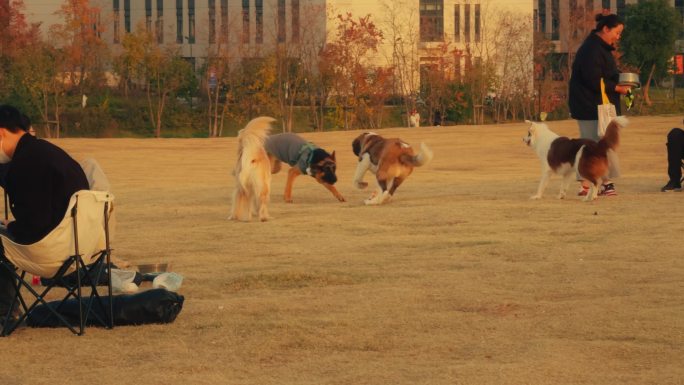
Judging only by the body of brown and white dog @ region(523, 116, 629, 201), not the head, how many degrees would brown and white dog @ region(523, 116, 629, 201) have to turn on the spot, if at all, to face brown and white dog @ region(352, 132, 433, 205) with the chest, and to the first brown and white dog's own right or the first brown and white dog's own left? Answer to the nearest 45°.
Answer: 0° — it already faces it

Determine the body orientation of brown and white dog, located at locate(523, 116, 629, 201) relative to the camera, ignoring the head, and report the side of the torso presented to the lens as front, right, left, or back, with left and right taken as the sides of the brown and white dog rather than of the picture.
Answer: left

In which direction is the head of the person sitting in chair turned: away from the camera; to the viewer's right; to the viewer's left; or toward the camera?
to the viewer's left

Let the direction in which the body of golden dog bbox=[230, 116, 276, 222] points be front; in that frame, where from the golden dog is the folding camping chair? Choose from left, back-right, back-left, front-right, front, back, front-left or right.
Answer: back

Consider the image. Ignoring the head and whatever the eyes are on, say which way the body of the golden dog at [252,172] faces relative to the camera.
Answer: away from the camera

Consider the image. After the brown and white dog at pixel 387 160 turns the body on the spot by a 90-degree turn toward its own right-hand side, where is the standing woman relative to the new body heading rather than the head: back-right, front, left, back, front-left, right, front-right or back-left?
front-right

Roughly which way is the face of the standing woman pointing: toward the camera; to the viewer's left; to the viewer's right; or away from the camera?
to the viewer's right

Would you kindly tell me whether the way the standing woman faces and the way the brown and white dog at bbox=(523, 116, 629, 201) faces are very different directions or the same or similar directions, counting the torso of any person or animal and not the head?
very different directions

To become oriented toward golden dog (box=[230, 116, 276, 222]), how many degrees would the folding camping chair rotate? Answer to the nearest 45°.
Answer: approximately 45° to its right

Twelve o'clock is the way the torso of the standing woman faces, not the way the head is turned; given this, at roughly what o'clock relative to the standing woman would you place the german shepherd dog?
The german shepherd dog is roughly at 6 o'clock from the standing woman.

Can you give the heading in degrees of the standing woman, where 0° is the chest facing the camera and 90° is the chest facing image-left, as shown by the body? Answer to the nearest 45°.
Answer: approximately 270°
